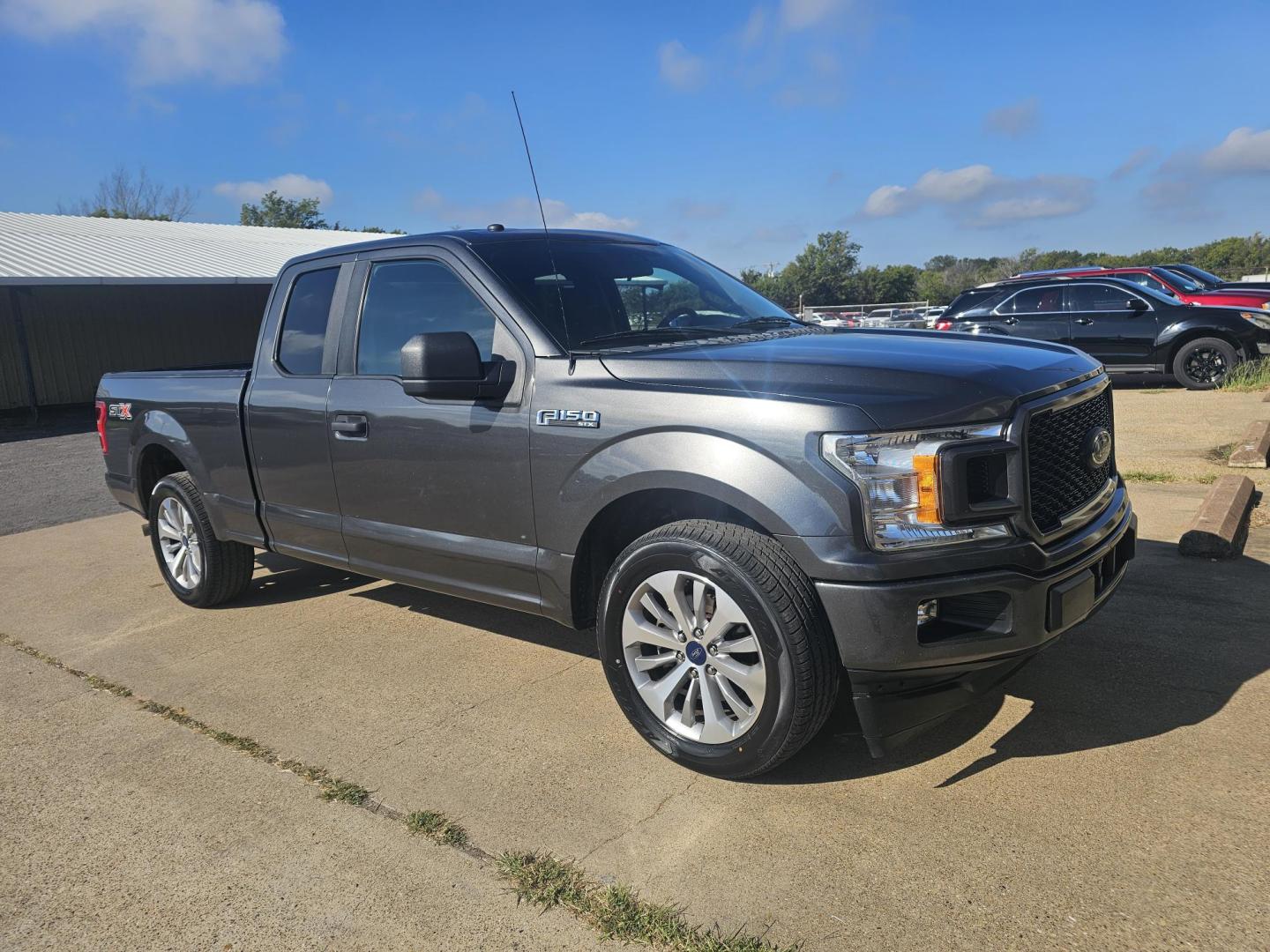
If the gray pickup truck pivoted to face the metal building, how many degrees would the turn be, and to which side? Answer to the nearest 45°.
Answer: approximately 180°

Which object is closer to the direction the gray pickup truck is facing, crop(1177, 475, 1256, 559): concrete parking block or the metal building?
the concrete parking block

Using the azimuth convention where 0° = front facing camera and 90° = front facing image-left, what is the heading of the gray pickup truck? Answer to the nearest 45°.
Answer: approximately 315°
